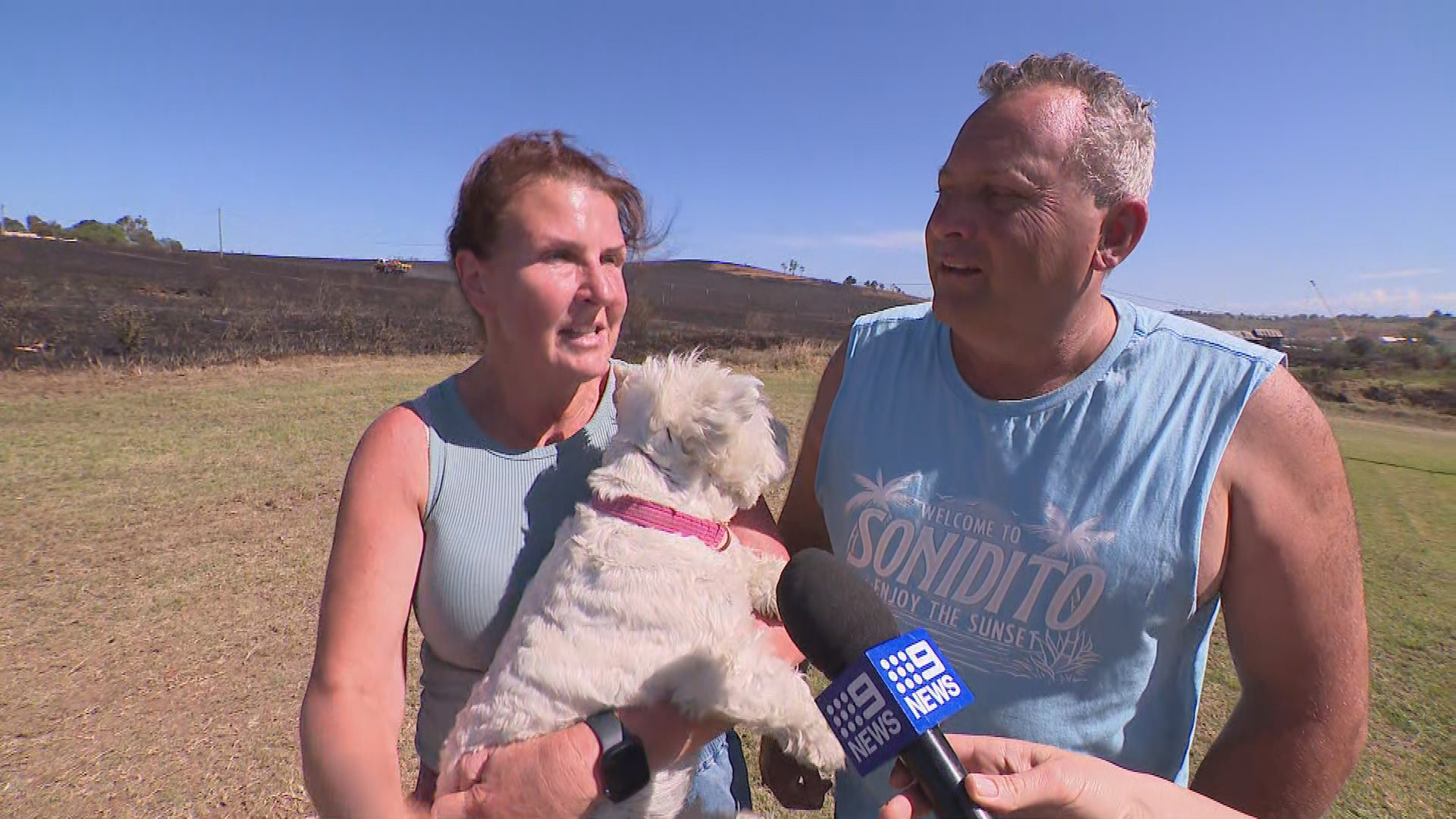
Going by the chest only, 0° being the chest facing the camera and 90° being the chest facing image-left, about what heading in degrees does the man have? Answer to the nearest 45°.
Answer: approximately 45°

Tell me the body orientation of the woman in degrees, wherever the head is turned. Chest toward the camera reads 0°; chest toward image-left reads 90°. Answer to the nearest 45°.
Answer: approximately 315°

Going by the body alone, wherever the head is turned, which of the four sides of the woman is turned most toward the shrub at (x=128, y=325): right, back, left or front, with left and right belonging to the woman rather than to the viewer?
back

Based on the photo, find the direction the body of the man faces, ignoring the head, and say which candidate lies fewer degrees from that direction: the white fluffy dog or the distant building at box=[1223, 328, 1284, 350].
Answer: the white fluffy dog

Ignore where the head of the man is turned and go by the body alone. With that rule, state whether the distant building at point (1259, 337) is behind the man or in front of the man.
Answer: behind

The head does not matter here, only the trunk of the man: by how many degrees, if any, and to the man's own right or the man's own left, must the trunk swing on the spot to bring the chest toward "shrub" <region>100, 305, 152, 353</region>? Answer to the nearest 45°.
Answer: approximately 90° to the man's own right

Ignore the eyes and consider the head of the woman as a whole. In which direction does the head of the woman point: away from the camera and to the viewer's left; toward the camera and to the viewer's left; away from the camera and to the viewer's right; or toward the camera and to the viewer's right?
toward the camera and to the viewer's right

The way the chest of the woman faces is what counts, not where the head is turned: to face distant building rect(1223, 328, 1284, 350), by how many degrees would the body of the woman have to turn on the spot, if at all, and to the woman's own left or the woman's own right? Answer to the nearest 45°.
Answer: approximately 90° to the woman's own left
